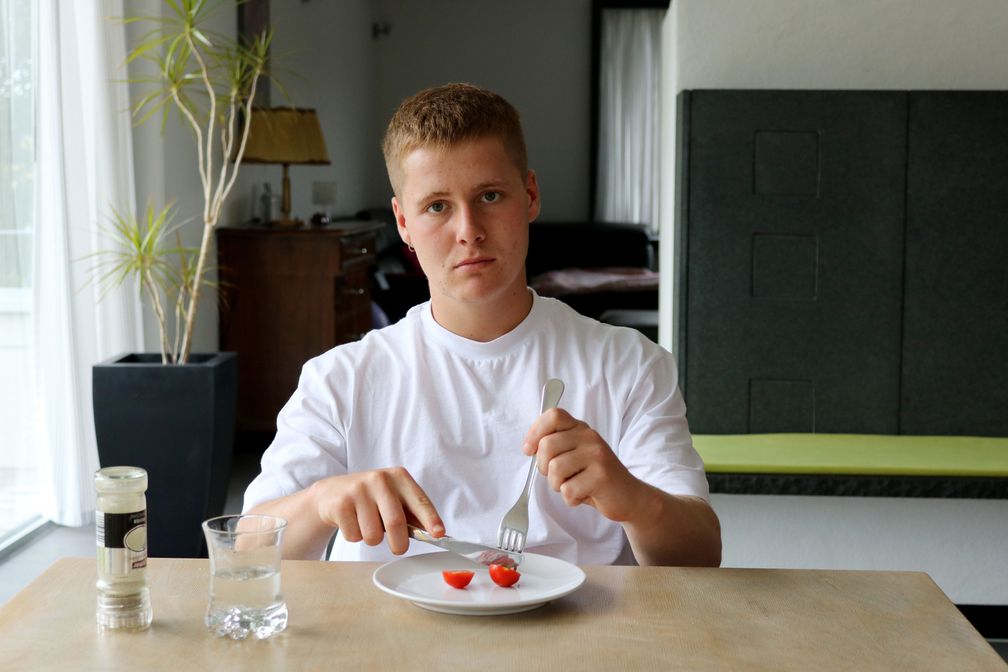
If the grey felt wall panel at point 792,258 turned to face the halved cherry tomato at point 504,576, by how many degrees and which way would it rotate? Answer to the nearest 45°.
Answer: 0° — it already faces it

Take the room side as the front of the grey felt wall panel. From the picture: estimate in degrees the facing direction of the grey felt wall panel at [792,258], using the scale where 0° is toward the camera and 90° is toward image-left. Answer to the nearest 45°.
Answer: approximately 0°

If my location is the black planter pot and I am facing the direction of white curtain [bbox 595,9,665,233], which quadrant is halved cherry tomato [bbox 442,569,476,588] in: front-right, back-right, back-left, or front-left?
back-right

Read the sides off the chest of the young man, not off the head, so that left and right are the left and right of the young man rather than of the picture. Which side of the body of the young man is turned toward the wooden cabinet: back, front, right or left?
back

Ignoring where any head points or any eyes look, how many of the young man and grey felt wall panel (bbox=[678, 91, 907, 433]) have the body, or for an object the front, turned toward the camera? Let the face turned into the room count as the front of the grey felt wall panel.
2

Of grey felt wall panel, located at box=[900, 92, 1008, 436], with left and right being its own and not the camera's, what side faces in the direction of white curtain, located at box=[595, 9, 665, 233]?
back

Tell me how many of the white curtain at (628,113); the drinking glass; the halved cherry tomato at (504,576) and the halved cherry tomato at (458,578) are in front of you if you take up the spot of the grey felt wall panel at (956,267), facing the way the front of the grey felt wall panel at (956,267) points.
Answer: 3

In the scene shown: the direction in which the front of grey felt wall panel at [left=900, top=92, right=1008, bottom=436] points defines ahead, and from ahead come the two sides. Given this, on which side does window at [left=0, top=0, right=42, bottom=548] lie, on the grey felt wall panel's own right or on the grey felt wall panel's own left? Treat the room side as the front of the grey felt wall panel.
on the grey felt wall panel's own right
